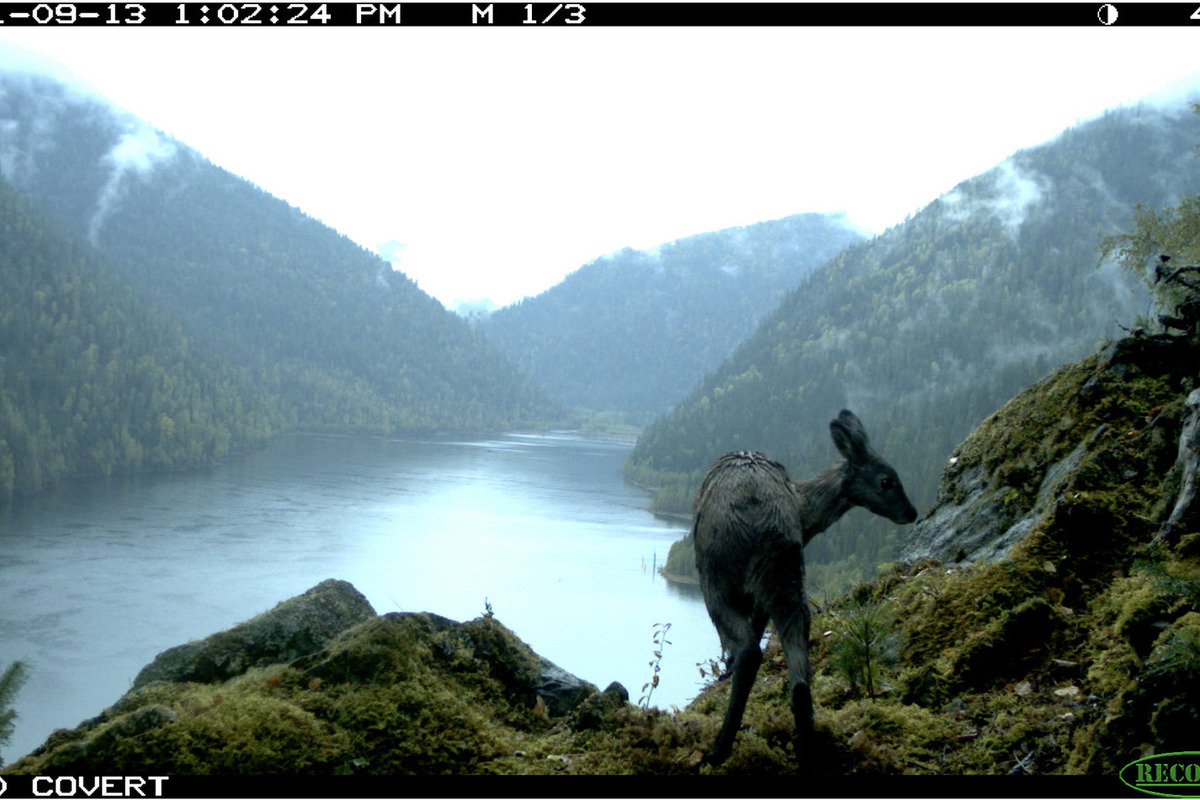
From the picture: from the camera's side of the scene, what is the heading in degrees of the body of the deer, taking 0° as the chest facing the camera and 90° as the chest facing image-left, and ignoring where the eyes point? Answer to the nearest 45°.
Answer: approximately 225°

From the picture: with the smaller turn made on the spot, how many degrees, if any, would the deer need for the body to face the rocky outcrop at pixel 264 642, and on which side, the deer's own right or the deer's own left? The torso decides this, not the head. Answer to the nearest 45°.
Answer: approximately 135° to the deer's own left
